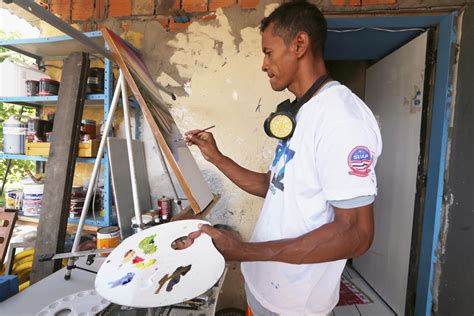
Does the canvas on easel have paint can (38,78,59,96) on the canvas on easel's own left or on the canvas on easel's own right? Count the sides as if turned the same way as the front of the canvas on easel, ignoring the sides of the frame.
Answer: on the canvas on easel's own left

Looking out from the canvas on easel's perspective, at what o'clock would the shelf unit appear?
The shelf unit is roughly at 8 o'clock from the canvas on easel.

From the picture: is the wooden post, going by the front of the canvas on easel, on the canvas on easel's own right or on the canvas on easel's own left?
on the canvas on easel's own left

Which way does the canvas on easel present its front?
to the viewer's right

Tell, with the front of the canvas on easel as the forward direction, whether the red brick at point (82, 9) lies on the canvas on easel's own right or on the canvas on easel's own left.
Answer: on the canvas on easel's own left

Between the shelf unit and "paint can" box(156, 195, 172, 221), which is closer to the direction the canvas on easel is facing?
the paint can

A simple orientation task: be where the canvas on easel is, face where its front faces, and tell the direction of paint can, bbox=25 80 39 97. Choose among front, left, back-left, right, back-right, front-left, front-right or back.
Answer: back-left

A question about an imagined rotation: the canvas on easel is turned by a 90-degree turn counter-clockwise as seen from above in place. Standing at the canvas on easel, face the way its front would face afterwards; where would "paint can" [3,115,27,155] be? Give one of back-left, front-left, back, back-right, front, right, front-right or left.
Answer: front-left

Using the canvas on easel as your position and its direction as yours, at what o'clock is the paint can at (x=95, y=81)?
The paint can is roughly at 8 o'clock from the canvas on easel.
